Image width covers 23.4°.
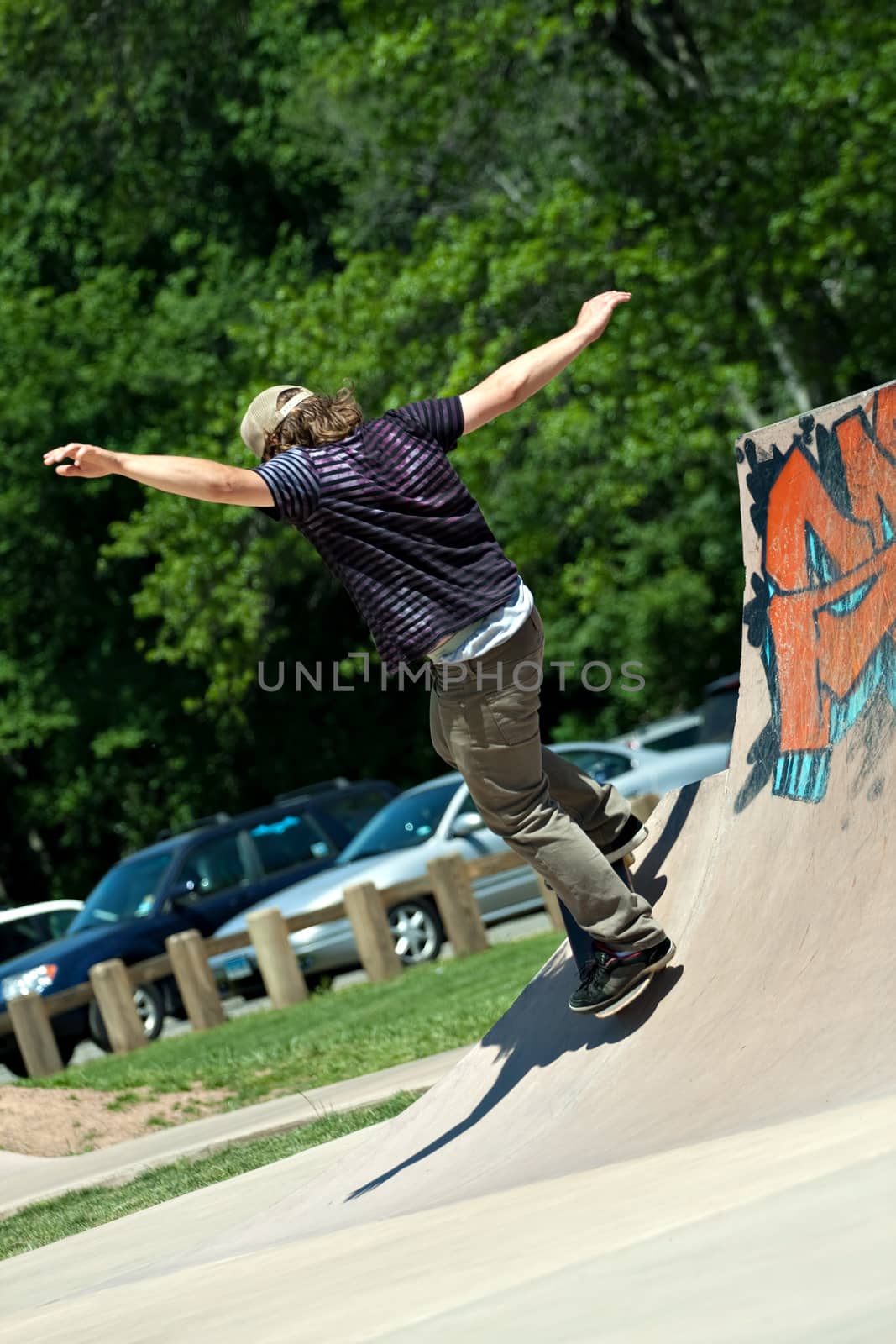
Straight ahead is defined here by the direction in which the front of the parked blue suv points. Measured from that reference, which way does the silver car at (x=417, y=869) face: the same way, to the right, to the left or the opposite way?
the same way

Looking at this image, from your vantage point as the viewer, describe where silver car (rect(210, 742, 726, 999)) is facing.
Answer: facing the viewer and to the left of the viewer

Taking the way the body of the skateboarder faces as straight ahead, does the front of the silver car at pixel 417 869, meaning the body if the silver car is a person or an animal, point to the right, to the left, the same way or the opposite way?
to the left

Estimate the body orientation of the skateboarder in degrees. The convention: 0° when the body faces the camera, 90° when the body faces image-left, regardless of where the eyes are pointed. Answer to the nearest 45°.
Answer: approximately 135°

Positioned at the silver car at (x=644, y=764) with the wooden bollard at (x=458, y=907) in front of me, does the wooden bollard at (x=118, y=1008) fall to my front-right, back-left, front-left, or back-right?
front-right

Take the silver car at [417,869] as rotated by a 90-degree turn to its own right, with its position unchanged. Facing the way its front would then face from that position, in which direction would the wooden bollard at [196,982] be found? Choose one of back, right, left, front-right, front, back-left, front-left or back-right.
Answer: left

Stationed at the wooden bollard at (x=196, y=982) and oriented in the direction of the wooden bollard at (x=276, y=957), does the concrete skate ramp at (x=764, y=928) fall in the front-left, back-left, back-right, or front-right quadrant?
front-right

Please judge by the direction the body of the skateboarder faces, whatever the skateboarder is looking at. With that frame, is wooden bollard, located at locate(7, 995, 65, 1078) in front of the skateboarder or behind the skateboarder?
in front

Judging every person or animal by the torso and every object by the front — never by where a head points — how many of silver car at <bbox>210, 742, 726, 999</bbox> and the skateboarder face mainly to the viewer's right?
0

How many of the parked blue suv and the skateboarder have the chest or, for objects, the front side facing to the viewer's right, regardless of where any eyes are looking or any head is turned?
0

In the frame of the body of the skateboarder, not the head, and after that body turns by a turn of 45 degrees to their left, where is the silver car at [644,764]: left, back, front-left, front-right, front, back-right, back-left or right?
right

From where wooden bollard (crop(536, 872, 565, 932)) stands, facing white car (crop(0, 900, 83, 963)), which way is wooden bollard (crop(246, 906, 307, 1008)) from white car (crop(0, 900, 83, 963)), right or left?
left
